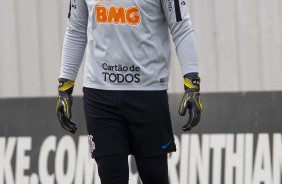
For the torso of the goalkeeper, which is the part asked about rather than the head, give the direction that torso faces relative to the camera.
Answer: toward the camera
